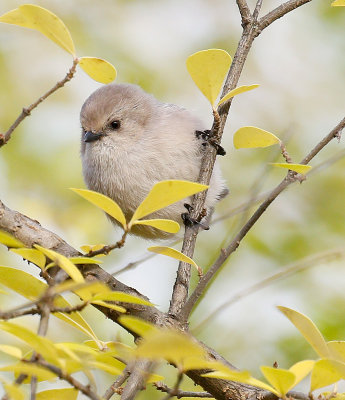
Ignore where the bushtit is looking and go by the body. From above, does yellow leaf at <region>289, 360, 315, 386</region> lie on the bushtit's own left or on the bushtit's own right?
on the bushtit's own left

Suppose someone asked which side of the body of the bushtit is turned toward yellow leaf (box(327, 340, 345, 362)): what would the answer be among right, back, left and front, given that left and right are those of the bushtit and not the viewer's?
left

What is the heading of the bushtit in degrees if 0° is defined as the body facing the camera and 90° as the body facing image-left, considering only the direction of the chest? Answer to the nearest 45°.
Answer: approximately 45°

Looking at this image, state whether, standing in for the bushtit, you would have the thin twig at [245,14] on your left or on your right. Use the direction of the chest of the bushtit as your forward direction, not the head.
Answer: on your left
